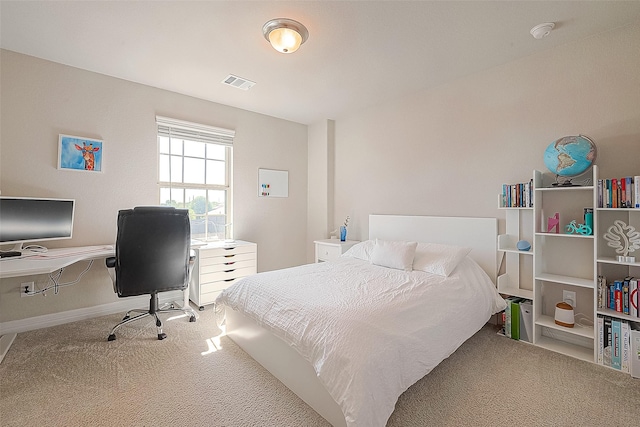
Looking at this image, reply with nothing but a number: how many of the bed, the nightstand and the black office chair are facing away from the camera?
1

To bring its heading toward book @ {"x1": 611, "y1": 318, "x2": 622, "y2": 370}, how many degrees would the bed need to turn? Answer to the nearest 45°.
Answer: approximately 135° to its left

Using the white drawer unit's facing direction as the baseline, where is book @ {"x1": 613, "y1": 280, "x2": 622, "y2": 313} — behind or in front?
in front

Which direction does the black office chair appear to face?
away from the camera

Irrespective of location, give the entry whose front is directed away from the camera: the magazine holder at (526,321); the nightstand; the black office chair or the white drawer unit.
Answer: the black office chair

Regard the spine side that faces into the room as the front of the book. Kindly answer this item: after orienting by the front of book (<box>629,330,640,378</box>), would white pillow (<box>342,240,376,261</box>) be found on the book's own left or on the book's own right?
on the book's own right

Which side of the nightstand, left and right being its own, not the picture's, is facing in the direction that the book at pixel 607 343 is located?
left

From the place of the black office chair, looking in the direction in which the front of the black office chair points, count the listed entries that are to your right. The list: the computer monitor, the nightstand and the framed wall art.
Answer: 1

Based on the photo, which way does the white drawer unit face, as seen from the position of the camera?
facing the viewer and to the right of the viewer
